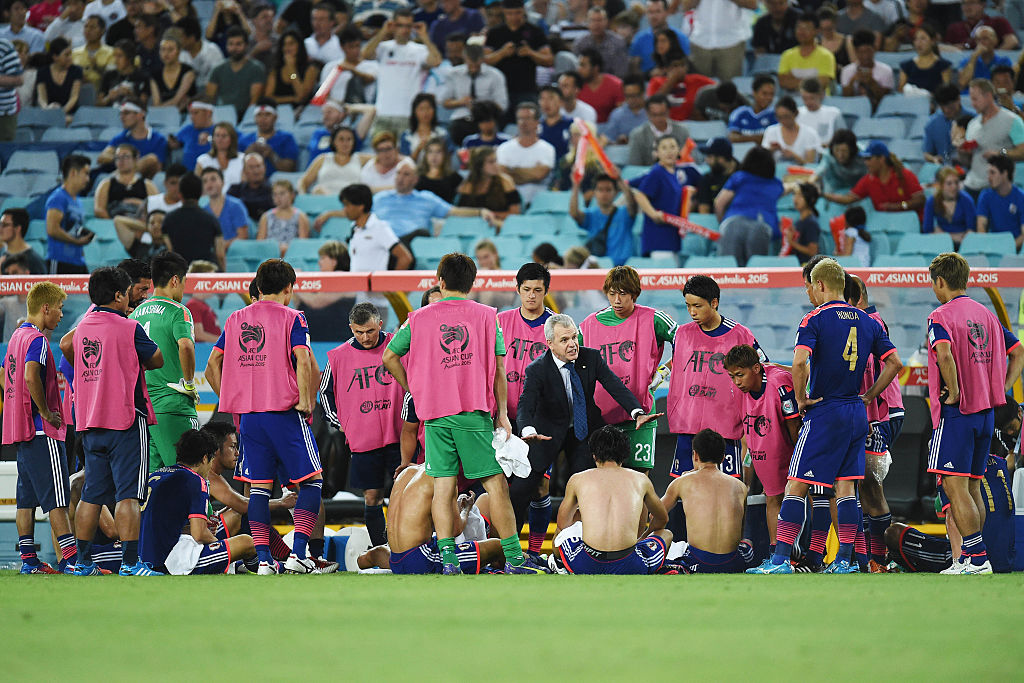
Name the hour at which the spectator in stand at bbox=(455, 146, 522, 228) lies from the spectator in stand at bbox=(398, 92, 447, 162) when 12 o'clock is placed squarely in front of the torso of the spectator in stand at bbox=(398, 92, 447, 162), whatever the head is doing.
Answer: the spectator in stand at bbox=(455, 146, 522, 228) is roughly at 11 o'clock from the spectator in stand at bbox=(398, 92, 447, 162).

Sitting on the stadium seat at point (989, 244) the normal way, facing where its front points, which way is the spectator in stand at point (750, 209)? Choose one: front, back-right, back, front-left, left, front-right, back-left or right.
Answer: right

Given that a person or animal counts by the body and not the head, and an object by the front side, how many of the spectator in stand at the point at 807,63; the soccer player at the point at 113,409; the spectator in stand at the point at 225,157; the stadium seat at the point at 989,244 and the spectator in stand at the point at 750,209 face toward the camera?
3

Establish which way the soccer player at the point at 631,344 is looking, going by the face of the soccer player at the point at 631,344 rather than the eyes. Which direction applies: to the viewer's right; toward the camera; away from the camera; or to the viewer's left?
toward the camera

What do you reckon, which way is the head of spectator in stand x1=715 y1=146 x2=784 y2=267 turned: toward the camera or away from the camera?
away from the camera

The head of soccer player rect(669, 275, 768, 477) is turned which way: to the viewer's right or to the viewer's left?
to the viewer's left

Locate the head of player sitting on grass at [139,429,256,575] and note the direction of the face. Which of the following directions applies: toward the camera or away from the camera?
away from the camera

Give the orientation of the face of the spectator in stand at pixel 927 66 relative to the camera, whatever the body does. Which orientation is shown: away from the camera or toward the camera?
toward the camera

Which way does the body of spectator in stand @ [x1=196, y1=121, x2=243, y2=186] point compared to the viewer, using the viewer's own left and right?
facing the viewer

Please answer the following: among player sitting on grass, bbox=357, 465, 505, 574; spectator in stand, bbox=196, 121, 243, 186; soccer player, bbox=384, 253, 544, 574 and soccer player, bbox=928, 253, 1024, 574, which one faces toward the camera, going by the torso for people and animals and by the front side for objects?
the spectator in stand

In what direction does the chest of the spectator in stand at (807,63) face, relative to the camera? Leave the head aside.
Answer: toward the camera

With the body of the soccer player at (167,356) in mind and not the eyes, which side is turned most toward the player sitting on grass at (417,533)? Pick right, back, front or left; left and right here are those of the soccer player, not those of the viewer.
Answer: right

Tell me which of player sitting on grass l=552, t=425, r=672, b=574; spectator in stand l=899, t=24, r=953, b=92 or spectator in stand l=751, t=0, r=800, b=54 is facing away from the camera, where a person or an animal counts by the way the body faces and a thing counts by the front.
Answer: the player sitting on grass

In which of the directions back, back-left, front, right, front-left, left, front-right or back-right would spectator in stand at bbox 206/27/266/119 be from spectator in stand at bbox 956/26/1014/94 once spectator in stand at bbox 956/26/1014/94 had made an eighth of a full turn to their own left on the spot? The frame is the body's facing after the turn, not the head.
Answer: back-right

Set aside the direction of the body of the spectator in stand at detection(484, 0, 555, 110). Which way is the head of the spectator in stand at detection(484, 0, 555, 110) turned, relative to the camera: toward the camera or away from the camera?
toward the camera

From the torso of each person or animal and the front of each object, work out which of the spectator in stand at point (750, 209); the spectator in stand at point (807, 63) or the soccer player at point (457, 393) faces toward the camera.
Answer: the spectator in stand at point (807, 63)

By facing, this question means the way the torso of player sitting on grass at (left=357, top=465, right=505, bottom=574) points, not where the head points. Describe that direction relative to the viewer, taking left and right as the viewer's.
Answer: facing away from the viewer and to the right of the viewer

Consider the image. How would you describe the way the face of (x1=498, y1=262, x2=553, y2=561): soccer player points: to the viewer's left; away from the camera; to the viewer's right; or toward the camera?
toward the camera

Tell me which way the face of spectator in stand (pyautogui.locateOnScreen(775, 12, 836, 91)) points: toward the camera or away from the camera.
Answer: toward the camera

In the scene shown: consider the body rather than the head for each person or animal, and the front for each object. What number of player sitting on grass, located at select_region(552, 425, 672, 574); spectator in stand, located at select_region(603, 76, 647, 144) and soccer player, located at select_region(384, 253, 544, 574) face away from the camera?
2

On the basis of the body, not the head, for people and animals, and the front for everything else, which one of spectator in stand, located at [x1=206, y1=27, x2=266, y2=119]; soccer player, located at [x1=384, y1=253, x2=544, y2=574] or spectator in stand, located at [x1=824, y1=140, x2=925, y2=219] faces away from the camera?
the soccer player

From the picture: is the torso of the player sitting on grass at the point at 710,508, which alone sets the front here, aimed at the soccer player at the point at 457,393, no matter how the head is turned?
no

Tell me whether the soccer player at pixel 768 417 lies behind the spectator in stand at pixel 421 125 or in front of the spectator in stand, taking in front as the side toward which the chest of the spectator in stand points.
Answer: in front

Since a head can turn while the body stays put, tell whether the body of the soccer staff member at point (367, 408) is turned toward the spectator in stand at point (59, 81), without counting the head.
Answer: no

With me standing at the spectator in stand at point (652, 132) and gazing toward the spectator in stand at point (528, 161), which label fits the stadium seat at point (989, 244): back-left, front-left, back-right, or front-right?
back-left
